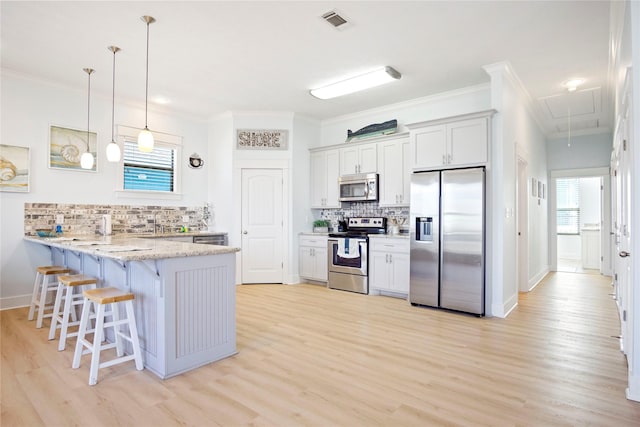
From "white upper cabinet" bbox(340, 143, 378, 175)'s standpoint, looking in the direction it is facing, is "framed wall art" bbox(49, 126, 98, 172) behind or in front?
in front

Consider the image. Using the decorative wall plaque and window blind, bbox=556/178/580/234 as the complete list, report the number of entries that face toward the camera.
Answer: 2

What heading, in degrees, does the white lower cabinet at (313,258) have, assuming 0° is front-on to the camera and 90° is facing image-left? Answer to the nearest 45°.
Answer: approximately 45°

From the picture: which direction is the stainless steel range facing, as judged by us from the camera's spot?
facing the viewer and to the left of the viewer

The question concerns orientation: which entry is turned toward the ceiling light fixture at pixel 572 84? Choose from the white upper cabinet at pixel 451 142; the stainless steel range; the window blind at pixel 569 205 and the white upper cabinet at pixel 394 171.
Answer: the window blind

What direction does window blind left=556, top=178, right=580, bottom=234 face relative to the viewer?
toward the camera

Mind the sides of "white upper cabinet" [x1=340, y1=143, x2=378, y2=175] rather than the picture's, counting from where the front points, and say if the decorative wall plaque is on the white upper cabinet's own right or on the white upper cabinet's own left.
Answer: on the white upper cabinet's own right

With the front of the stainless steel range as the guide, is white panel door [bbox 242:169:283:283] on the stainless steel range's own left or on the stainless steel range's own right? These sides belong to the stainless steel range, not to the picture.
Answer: on the stainless steel range's own right

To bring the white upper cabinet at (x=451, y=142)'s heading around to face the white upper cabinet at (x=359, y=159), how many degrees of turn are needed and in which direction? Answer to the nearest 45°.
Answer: approximately 90° to its right

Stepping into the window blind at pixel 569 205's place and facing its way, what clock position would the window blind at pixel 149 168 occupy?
the window blind at pixel 149 168 is roughly at 1 o'clock from the window blind at pixel 569 205.

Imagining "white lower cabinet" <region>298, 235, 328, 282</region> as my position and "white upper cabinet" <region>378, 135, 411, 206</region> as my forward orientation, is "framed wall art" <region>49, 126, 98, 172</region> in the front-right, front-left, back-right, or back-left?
back-right

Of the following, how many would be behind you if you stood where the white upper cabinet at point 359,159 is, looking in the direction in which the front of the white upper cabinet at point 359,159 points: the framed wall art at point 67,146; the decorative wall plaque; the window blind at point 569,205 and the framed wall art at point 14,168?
1

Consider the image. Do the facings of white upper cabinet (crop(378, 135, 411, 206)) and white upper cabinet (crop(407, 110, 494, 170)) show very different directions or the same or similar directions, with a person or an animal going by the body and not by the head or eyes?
same or similar directions

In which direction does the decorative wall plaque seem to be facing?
toward the camera
